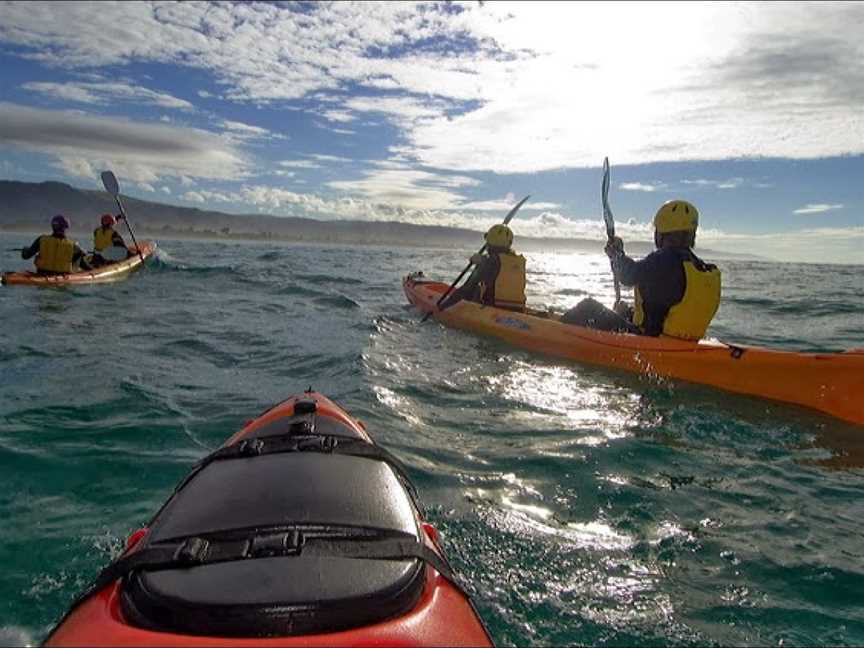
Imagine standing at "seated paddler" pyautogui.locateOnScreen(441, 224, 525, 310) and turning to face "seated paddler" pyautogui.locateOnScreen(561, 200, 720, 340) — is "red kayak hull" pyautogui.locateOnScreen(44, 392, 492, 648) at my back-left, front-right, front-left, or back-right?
front-right

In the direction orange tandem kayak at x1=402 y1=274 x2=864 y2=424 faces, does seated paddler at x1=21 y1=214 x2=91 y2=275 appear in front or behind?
in front

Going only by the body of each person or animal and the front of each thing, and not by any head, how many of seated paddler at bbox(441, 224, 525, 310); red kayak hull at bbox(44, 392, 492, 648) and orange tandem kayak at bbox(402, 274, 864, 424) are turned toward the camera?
0

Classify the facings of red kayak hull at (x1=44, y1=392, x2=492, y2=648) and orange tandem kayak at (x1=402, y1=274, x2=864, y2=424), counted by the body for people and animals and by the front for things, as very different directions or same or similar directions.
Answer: same or similar directions

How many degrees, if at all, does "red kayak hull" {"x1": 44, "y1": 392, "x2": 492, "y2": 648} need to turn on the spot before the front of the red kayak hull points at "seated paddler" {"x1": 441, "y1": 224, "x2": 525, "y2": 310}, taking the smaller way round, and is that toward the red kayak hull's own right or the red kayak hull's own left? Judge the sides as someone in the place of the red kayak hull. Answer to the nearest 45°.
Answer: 0° — it already faces them

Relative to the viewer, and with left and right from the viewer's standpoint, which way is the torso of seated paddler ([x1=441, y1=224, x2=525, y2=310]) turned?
facing away from the viewer and to the left of the viewer

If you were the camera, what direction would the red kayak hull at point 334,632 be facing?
facing away from the viewer

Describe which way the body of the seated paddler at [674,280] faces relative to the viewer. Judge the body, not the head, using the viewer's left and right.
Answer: facing away from the viewer and to the left of the viewer

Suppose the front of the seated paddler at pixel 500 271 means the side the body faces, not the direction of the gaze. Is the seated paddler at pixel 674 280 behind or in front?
behind

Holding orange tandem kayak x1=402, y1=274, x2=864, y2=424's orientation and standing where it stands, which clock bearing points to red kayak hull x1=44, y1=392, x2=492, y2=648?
The red kayak hull is roughly at 8 o'clock from the orange tandem kayak.

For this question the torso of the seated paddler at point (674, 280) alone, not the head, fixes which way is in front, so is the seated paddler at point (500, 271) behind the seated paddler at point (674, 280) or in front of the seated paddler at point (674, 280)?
in front

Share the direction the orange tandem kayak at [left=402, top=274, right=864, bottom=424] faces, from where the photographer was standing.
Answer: facing away from the viewer and to the left of the viewer
